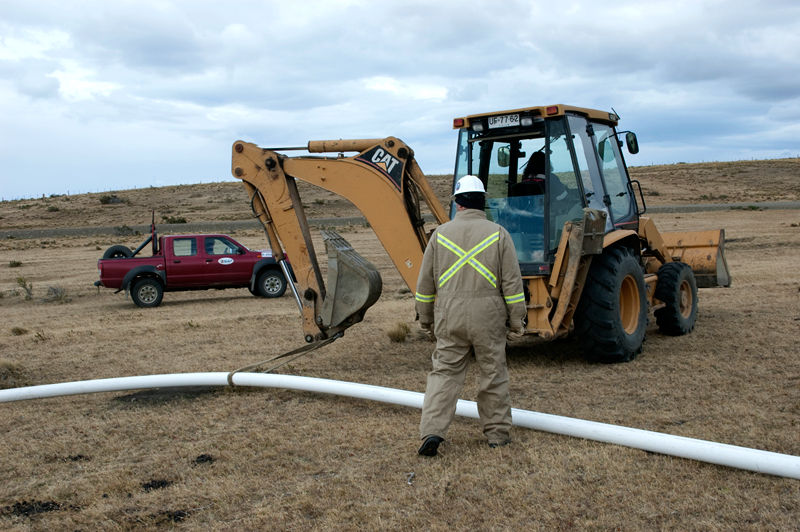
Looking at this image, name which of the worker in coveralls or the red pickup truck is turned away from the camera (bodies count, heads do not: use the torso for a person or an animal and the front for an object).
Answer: the worker in coveralls

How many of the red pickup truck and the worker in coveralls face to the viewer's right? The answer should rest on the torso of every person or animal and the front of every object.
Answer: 1

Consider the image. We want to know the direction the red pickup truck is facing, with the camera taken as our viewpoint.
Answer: facing to the right of the viewer

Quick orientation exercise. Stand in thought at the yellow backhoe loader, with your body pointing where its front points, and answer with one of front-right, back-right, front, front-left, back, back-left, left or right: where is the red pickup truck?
left

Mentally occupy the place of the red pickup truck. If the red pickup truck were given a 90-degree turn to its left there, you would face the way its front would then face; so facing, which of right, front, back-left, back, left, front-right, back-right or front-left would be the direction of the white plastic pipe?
back

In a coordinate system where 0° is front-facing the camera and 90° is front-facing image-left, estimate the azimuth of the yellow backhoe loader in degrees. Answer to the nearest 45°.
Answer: approximately 225°

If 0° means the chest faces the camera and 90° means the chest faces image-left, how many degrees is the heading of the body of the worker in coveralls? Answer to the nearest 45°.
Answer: approximately 180°

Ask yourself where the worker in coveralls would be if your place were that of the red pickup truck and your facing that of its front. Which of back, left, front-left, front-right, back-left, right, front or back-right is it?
right

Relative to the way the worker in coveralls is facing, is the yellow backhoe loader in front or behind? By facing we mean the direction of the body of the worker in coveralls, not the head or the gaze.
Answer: in front

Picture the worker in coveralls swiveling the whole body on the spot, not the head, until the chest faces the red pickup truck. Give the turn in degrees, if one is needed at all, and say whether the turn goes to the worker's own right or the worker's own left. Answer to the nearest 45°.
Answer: approximately 45° to the worker's own left
